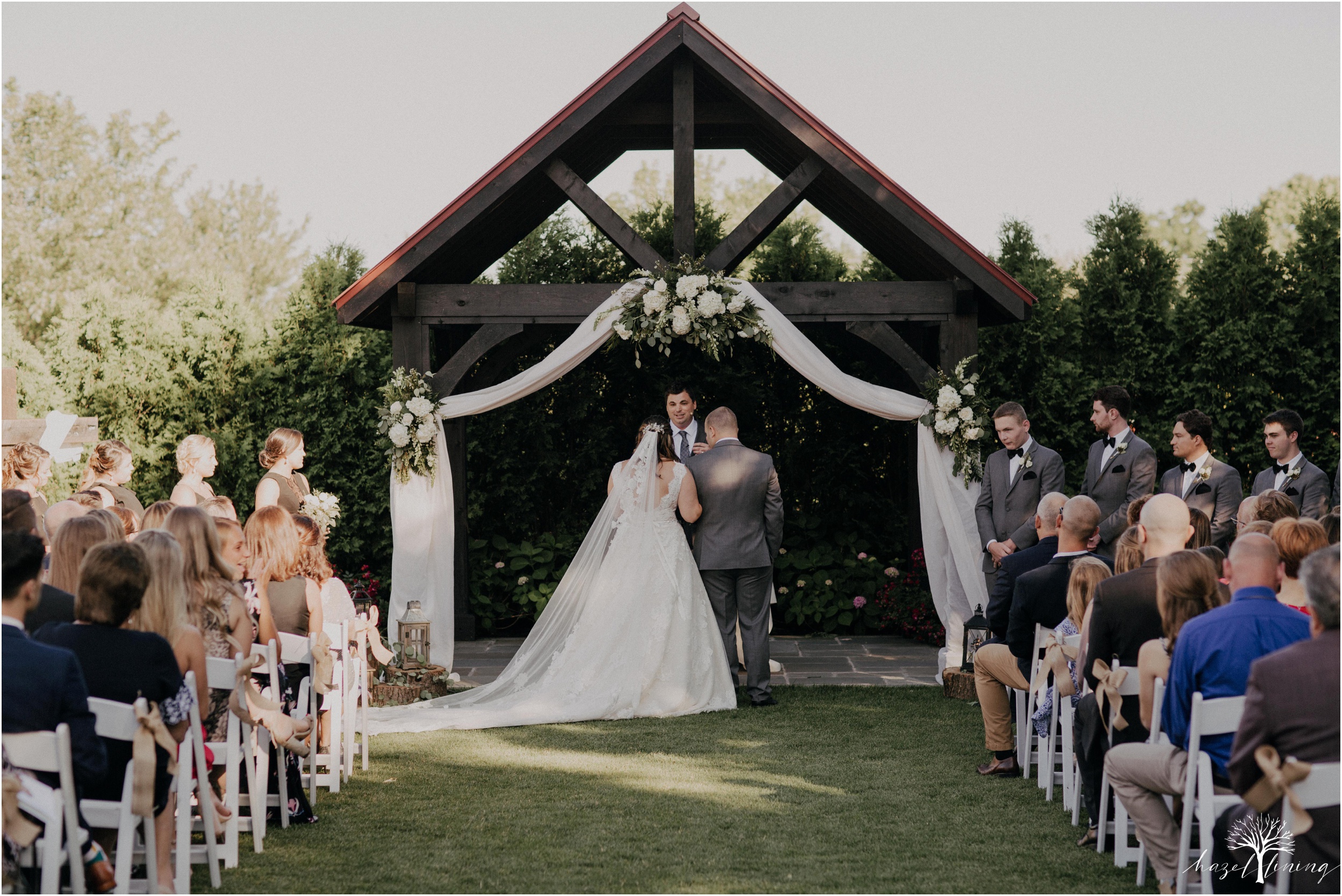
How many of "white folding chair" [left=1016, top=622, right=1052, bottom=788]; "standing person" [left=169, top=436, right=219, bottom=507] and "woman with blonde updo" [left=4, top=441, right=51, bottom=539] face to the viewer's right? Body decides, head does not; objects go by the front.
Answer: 2

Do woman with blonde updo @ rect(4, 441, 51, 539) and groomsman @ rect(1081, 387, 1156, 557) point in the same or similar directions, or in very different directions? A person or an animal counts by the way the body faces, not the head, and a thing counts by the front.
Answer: very different directions

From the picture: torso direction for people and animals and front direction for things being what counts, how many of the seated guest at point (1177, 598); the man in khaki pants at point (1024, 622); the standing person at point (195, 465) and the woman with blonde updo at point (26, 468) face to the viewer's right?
2

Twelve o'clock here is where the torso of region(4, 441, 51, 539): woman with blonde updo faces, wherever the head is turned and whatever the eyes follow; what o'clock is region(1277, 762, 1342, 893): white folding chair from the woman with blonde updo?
The white folding chair is roughly at 2 o'clock from the woman with blonde updo.

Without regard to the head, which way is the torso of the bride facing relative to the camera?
away from the camera

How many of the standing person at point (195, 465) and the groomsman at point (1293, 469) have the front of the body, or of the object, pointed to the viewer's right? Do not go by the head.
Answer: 1

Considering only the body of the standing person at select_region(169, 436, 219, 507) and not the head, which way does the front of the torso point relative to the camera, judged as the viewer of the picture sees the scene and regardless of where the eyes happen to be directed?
to the viewer's right

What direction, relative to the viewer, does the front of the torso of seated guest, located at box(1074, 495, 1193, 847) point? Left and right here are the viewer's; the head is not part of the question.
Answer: facing away from the viewer and to the left of the viewer

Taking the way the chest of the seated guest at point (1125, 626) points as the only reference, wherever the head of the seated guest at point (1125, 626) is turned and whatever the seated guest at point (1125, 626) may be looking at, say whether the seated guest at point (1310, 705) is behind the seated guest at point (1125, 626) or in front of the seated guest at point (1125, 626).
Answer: behind

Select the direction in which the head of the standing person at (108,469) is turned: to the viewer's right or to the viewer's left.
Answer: to the viewer's right

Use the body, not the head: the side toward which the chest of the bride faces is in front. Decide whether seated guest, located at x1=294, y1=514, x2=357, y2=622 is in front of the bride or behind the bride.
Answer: behind

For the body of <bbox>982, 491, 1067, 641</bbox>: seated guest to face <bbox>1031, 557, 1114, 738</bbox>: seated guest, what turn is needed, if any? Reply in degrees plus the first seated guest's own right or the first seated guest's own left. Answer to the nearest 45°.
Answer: approximately 135° to the first seated guest's own left

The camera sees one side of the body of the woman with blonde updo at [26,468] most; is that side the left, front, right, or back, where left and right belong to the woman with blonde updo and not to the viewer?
right
